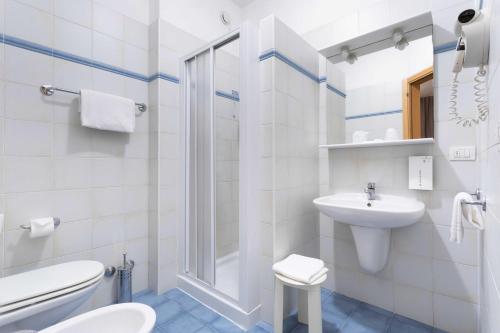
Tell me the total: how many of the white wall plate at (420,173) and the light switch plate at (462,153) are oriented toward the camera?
2

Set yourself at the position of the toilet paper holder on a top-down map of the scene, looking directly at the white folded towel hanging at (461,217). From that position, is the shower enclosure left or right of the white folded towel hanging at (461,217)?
left

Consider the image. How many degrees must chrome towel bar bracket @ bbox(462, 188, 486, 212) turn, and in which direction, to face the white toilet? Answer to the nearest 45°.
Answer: approximately 45° to its left

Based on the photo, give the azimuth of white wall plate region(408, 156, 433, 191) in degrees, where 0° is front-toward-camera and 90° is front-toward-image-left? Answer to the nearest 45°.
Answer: approximately 0°

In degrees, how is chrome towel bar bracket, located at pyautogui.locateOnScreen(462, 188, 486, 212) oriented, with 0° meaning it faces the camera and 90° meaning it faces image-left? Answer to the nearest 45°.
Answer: approximately 90°

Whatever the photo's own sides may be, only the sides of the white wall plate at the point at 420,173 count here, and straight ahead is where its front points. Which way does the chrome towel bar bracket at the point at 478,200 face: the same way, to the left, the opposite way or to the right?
to the right

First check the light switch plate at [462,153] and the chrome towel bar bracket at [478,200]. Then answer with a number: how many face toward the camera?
1

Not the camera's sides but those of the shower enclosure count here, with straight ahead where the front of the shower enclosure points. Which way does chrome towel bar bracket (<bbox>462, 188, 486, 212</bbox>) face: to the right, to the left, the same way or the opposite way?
to the right

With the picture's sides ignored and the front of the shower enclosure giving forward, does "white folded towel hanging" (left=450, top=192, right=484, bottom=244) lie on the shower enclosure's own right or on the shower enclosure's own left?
on the shower enclosure's own left

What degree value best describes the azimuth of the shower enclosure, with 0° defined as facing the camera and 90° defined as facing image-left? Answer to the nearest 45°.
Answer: approximately 45°
